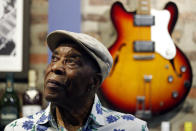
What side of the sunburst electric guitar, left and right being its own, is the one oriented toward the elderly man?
front

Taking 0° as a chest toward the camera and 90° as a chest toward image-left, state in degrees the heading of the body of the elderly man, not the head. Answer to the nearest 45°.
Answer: approximately 45°

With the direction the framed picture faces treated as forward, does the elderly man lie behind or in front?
in front

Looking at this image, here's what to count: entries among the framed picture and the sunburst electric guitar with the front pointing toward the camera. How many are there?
2

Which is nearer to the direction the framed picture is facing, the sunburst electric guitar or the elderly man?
the elderly man

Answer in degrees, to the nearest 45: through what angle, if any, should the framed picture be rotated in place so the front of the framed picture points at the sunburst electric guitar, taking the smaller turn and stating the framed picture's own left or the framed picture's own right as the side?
approximately 90° to the framed picture's own left

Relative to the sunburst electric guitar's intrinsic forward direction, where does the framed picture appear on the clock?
The framed picture is roughly at 3 o'clock from the sunburst electric guitar.

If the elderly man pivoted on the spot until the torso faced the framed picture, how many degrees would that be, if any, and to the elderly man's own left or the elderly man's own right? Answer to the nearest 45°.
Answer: approximately 135° to the elderly man's own right

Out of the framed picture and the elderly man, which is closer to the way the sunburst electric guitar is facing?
the elderly man

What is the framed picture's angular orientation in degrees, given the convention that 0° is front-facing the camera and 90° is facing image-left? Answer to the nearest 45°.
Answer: approximately 0°

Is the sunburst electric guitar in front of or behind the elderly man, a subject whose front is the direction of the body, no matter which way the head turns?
behind
